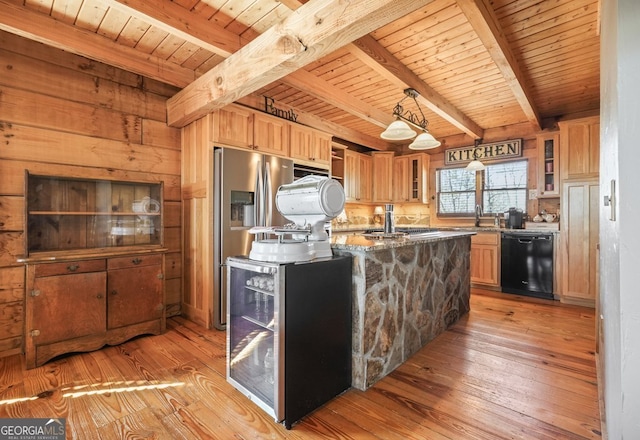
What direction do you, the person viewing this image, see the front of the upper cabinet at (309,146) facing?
facing the viewer and to the right of the viewer

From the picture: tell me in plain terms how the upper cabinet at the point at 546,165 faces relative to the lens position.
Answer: facing the viewer

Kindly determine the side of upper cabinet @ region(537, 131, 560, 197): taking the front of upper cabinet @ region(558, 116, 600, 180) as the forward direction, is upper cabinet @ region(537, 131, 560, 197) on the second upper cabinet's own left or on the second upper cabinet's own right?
on the second upper cabinet's own right

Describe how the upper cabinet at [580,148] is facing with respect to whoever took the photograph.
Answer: facing the viewer and to the left of the viewer

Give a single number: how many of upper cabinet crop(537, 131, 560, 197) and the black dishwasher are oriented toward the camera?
2

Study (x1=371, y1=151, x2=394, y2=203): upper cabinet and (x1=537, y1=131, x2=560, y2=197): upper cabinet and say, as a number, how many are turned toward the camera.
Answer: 2

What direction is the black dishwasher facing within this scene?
toward the camera

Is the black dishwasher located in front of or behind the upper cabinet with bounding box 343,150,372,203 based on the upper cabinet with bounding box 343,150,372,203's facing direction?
in front

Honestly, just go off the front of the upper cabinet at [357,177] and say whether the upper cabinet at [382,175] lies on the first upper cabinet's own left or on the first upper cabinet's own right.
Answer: on the first upper cabinet's own left

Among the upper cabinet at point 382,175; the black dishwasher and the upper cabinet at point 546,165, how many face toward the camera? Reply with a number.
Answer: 3

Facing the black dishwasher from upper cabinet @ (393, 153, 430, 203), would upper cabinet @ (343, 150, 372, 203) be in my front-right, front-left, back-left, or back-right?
back-right

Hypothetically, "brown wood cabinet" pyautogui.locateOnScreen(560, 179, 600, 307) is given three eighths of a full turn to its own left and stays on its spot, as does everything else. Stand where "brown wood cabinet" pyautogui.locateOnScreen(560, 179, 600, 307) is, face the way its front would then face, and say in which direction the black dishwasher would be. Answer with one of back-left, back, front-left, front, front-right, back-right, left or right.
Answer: back

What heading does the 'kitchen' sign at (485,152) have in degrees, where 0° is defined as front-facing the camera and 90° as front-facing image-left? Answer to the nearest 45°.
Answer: approximately 45°

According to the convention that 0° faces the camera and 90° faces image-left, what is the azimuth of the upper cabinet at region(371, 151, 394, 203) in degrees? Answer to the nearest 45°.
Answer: approximately 0°
